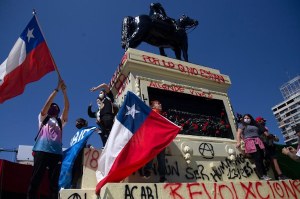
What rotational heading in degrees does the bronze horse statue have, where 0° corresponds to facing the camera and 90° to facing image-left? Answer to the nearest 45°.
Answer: approximately 270°

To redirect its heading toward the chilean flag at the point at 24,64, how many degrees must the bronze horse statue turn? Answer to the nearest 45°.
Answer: approximately 135° to its right
